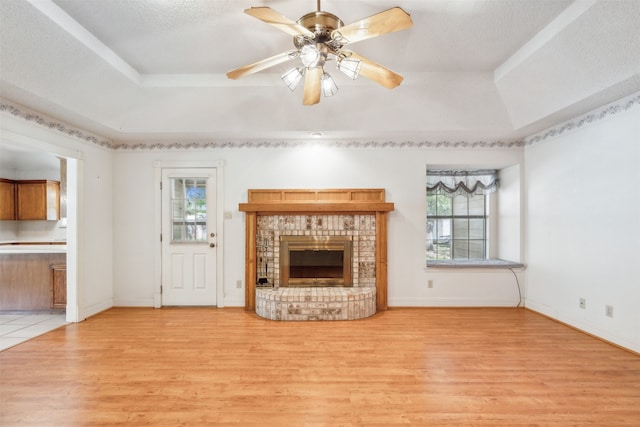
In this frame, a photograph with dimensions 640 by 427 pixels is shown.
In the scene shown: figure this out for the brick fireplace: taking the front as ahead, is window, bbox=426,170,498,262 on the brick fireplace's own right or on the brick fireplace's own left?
on the brick fireplace's own left

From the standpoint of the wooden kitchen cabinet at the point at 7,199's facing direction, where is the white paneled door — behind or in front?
in front

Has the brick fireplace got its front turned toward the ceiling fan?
yes

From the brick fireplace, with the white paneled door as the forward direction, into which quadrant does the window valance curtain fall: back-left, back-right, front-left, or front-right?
back-right

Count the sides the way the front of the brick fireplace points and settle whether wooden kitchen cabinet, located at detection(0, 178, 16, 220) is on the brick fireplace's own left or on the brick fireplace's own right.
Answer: on the brick fireplace's own right

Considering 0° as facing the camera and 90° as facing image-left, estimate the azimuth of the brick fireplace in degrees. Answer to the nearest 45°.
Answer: approximately 0°

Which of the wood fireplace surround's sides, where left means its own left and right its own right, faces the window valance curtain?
left

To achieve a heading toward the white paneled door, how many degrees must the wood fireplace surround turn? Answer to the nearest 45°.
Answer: approximately 90° to its right

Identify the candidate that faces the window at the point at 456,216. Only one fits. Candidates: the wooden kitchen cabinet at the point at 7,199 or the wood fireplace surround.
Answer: the wooden kitchen cabinet
